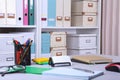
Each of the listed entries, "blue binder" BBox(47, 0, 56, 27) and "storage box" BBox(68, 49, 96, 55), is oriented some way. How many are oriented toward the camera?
2

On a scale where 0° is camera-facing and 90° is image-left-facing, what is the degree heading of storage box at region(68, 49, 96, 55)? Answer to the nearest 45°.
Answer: approximately 0°
